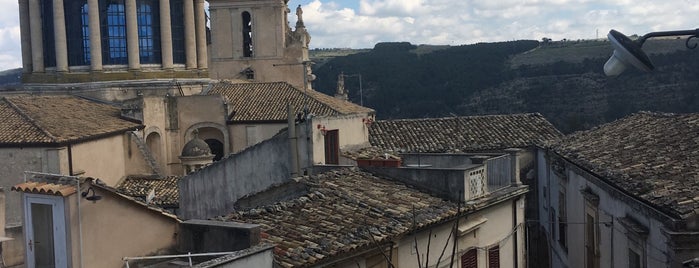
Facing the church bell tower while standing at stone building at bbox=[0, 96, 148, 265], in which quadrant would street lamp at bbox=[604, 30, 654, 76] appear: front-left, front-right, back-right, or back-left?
back-right

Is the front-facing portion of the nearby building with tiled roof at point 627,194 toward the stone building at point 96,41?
no

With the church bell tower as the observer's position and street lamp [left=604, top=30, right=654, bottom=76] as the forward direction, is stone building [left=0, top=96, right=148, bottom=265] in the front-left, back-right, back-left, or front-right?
front-right

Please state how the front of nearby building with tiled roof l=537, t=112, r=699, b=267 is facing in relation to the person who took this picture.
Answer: facing the viewer and to the left of the viewer

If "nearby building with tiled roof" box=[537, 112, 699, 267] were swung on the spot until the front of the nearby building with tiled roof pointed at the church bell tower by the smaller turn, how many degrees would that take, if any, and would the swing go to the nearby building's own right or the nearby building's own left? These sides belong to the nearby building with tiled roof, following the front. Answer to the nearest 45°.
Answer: approximately 90° to the nearby building's own right
